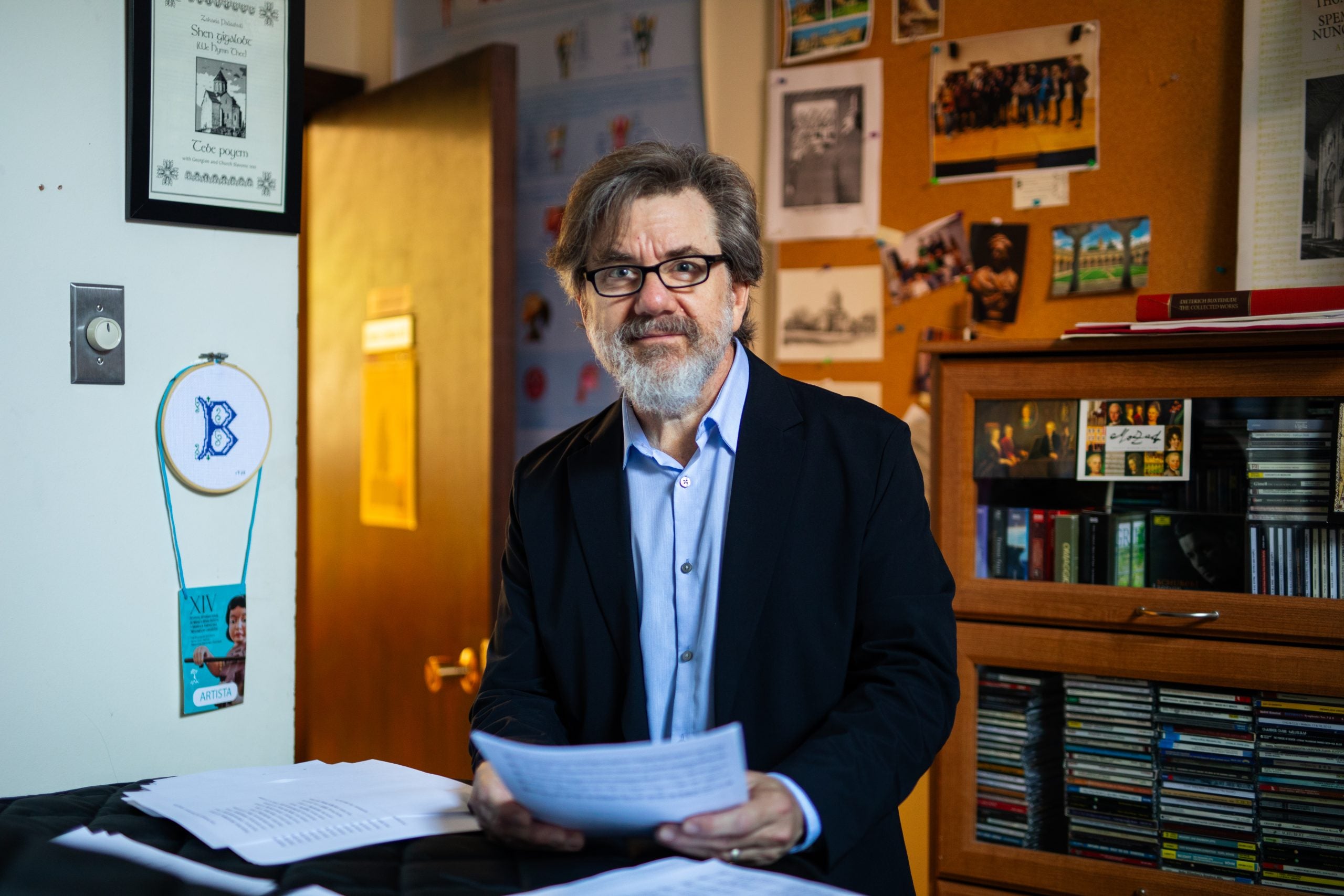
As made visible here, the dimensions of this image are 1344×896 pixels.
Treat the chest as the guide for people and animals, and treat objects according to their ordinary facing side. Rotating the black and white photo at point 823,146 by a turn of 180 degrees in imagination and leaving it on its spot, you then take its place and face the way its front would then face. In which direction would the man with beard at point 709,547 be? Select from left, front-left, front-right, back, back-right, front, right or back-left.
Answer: back

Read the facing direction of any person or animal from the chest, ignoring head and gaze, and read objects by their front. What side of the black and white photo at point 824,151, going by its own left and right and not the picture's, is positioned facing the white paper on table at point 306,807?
front

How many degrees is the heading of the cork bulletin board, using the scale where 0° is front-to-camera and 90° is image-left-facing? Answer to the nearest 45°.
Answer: approximately 0°
